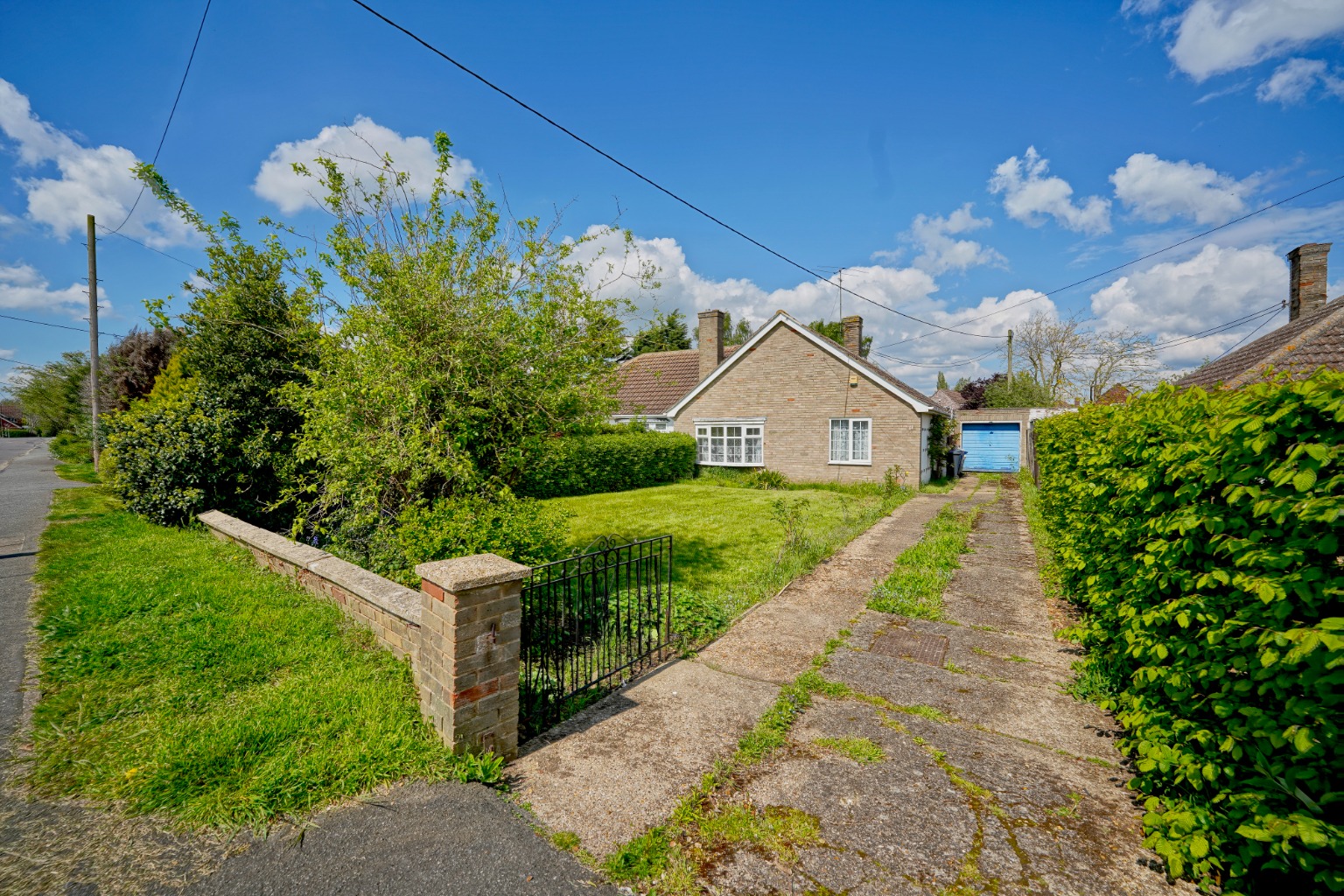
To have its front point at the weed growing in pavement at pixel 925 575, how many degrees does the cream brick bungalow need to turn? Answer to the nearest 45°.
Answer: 0° — it already faces it

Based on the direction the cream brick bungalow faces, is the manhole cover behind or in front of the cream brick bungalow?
in front

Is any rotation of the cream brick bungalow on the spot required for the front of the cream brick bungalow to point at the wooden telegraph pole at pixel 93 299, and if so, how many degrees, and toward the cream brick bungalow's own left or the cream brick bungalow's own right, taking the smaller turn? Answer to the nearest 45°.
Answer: approximately 90° to the cream brick bungalow's own right

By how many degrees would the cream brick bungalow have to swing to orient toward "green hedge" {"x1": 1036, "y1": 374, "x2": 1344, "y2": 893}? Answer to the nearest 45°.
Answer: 0° — it already faces it

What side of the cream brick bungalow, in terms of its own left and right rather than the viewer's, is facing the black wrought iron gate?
front

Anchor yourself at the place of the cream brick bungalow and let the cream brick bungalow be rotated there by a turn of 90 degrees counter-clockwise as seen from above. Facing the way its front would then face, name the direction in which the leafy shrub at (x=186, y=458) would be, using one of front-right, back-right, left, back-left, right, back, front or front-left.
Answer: back-right

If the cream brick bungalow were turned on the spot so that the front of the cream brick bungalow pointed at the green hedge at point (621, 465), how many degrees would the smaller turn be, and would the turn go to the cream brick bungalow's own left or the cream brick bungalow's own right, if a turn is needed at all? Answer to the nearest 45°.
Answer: approximately 90° to the cream brick bungalow's own right

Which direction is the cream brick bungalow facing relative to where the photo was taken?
toward the camera

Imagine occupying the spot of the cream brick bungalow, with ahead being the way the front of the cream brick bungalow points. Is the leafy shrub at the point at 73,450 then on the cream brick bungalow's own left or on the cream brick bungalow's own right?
on the cream brick bungalow's own right

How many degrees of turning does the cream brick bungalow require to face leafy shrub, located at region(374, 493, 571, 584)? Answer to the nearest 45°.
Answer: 0° — it already faces it

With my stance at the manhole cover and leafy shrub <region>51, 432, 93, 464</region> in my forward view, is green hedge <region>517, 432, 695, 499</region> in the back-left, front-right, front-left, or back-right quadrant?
front-right

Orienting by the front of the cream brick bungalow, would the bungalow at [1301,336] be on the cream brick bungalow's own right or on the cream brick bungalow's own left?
on the cream brick bungalow's own left

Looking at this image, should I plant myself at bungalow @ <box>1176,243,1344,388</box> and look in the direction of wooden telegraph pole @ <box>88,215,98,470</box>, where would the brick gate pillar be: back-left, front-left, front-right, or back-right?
front-left

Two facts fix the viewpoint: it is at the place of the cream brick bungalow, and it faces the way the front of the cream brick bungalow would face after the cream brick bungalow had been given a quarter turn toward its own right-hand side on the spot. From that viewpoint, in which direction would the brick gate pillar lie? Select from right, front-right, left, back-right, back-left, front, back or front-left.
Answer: left
